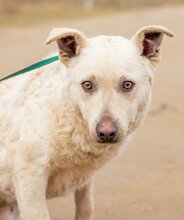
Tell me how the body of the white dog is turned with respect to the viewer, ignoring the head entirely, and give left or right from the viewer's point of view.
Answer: facing the viewer and to the right of the viewer
